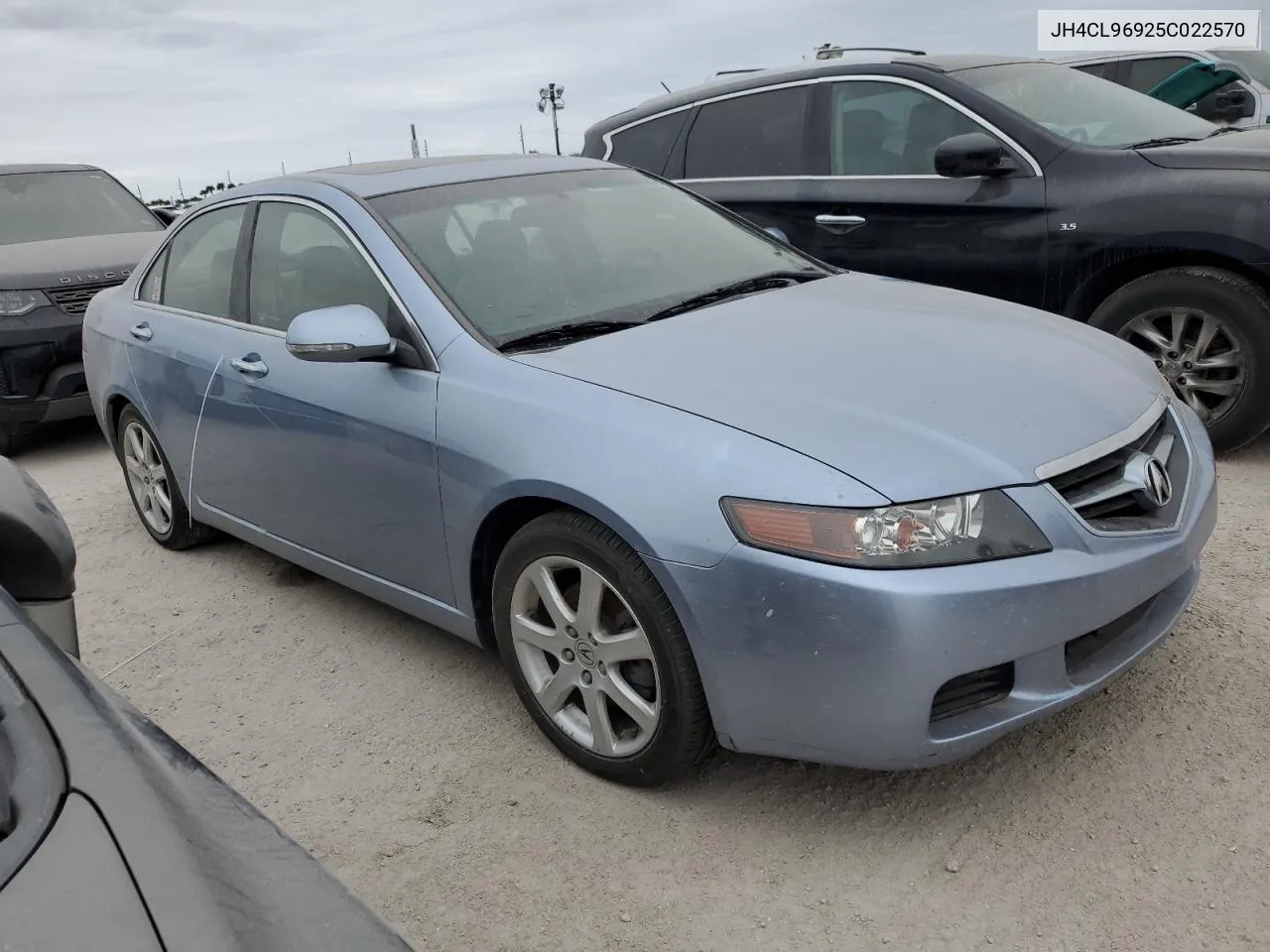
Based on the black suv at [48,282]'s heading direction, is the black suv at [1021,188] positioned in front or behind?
in front

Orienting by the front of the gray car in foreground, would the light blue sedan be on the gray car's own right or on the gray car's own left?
on the gray car's own left

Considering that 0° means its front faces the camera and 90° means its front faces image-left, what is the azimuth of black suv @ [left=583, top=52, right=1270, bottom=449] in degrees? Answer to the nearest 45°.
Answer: approximately 315°

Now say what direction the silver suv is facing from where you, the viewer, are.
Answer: facing the viewer and to the right of the viewer

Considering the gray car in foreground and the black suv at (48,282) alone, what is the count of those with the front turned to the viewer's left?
0

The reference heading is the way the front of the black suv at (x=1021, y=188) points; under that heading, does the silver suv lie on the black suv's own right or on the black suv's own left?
on the black suv's own left

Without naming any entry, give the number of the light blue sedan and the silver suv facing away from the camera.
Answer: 0

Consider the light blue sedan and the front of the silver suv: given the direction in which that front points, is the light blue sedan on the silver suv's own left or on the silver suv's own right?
on the silver suv's own right

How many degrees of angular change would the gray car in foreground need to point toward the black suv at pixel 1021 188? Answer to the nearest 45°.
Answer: approximately 90° to its left
